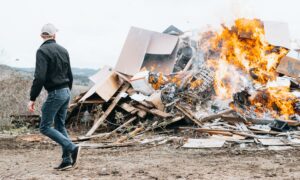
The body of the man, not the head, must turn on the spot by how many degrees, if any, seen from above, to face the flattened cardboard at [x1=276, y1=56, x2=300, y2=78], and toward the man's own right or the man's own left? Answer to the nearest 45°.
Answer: approximately 90° to the man's own right

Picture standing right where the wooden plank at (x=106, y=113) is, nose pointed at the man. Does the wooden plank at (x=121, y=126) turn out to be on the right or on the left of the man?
left

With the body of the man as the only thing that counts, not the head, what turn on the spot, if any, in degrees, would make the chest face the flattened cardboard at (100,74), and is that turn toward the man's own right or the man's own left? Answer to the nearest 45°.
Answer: approximately 45° to the man's own right

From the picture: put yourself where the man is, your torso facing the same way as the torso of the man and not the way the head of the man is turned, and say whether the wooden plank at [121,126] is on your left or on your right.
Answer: on your right

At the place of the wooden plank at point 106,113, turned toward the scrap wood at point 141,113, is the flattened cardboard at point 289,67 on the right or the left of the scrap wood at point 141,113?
left

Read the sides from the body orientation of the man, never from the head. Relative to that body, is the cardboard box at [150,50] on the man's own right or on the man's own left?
on the man's own right

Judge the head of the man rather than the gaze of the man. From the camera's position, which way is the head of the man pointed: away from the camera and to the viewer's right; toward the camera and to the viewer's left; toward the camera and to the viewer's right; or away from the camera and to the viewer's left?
away from the camera and to the viewer's right

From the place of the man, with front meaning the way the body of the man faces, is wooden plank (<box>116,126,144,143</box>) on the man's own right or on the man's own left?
on the man's own right

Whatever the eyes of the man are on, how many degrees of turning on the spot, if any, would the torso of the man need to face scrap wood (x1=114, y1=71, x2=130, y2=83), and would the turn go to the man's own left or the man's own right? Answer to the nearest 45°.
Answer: approximately 45° to the man's own right
